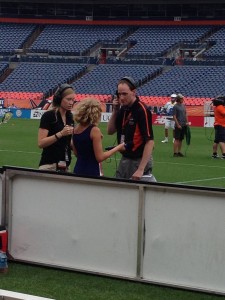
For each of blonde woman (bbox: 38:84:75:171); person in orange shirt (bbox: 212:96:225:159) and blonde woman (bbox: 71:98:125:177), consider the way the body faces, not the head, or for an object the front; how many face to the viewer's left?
1

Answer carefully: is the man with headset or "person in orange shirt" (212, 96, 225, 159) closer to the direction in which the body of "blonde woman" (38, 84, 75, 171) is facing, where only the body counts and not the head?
the man with headset

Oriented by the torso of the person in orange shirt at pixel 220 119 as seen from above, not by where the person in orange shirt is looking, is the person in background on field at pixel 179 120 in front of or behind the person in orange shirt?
in front

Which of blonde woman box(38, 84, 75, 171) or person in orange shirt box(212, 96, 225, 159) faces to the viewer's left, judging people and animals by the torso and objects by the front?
the person in orange shirt

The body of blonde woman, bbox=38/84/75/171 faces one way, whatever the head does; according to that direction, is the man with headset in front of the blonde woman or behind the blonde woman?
in front

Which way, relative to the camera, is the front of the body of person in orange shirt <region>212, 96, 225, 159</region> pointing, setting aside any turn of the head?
to the viewer's left

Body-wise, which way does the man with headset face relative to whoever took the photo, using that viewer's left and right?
facing the viewer and to the left of the viewer

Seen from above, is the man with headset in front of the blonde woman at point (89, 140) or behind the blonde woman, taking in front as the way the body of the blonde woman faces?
in front

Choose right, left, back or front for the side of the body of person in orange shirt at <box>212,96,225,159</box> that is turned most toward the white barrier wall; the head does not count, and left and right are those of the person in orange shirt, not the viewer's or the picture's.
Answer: left

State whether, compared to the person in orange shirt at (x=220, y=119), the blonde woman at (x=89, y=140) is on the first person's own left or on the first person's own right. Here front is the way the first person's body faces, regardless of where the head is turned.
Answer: on the first person's own left

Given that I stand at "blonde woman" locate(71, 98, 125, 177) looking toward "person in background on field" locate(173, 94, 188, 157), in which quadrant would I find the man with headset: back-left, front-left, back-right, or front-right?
front-right

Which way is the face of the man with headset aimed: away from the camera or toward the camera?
toward the camera
